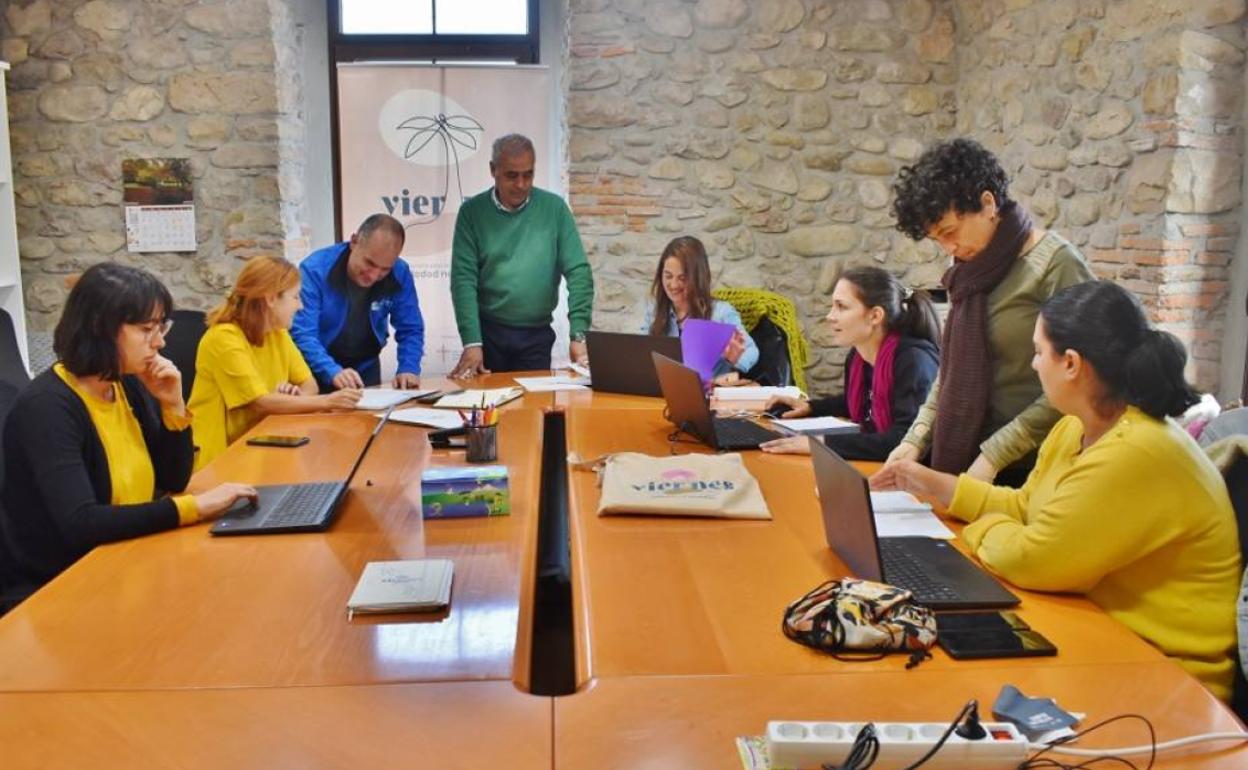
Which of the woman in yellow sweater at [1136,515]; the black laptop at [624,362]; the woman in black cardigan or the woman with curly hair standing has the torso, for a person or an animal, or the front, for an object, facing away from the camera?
the black laptop

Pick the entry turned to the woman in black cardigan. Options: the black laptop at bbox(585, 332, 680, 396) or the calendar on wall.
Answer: the calendar on wall

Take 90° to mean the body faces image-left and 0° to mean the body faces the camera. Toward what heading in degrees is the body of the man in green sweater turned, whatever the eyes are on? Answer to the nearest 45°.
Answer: approximately 0°

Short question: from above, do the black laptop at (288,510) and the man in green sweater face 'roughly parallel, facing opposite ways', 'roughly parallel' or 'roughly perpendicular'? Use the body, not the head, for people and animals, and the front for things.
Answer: roughly perpendicular

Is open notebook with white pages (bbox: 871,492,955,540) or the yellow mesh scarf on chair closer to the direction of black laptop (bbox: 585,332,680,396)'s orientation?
the yellow mesh scarf on chair

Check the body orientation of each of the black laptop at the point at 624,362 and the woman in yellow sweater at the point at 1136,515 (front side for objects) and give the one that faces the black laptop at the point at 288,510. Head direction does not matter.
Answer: the woman in yellow sweater

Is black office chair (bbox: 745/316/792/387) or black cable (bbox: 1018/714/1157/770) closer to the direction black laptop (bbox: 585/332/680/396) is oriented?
the black office chair

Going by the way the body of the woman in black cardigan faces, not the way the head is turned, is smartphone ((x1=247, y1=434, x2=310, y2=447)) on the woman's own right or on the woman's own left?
on the woman's own left

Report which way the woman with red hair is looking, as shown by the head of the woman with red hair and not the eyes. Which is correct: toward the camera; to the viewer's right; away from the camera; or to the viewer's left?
to the viewer's right

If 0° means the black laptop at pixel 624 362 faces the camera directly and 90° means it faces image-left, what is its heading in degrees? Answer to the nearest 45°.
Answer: approximately 180°

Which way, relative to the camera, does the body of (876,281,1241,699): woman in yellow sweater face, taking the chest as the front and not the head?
to the viewer's left

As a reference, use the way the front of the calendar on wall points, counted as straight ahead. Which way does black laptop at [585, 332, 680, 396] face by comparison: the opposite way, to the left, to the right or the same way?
the opposite way

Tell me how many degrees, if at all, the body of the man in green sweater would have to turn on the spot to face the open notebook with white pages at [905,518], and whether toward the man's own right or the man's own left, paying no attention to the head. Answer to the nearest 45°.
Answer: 0° — they already face it

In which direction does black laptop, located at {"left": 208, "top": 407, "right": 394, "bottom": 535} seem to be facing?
to the viewer's left

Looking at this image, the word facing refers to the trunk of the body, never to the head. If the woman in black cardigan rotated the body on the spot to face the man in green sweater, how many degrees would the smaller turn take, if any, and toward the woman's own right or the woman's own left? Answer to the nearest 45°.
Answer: approximately 90° to the woman's own left
